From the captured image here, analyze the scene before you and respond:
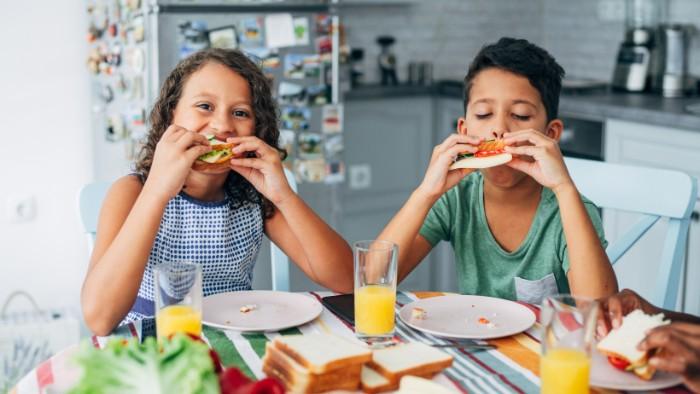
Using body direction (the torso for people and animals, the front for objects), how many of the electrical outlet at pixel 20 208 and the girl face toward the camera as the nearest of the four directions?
2

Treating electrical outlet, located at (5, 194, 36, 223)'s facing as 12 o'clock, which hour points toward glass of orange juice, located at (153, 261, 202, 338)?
The glass of orange juice is roughly at 12 o'clock from the electrical outlet.

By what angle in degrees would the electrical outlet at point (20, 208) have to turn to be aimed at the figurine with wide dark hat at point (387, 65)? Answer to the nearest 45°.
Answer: approximately 90° to its left

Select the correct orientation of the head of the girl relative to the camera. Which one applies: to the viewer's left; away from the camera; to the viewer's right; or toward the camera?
toward the camera

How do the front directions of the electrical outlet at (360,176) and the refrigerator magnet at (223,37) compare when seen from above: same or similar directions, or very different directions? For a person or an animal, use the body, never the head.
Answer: same or similar directions

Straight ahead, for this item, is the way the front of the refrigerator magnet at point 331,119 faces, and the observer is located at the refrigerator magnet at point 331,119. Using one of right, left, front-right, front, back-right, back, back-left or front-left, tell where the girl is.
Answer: front

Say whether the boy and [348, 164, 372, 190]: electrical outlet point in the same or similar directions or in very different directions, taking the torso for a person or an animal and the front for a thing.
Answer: same or similar directions

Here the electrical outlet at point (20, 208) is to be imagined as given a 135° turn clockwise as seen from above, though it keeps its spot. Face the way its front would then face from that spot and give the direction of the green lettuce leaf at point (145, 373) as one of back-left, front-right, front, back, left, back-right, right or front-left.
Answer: back-left

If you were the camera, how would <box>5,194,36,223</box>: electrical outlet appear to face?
facing the viewer

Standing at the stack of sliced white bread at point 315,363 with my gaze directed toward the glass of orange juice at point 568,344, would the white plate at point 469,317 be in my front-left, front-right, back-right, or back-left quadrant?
front-left

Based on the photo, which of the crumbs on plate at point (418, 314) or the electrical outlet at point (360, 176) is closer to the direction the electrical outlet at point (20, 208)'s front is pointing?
the crumbs on plate

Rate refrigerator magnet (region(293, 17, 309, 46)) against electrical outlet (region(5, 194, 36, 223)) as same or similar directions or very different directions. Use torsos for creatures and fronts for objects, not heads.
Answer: same or similar directions

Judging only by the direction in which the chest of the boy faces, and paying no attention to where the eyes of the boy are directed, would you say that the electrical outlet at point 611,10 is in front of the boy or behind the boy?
behind

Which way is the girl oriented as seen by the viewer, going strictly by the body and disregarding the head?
toward the camera
